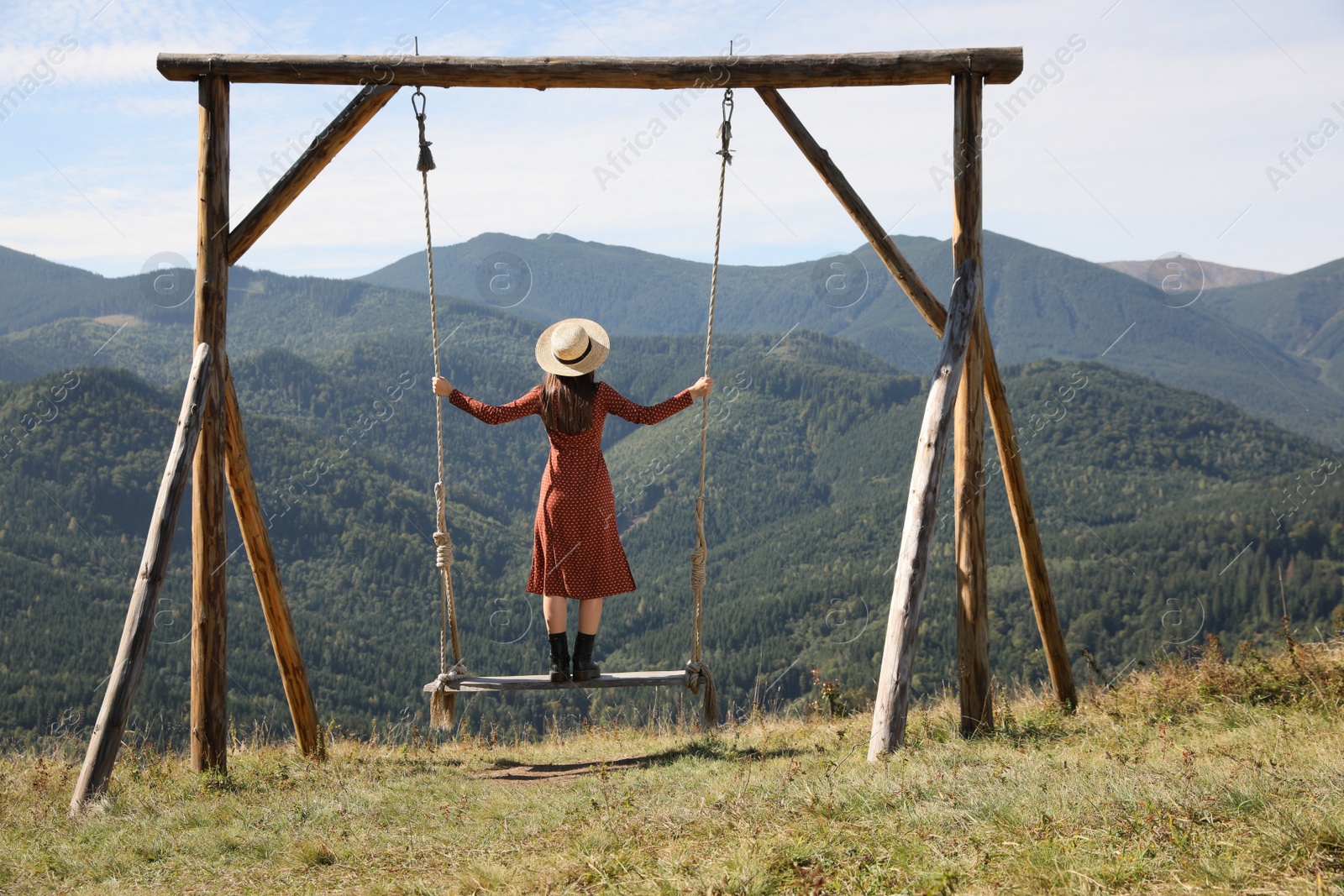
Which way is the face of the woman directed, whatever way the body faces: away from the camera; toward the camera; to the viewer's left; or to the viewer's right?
away from the camera

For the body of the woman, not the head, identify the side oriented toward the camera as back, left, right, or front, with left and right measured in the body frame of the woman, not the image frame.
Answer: back
